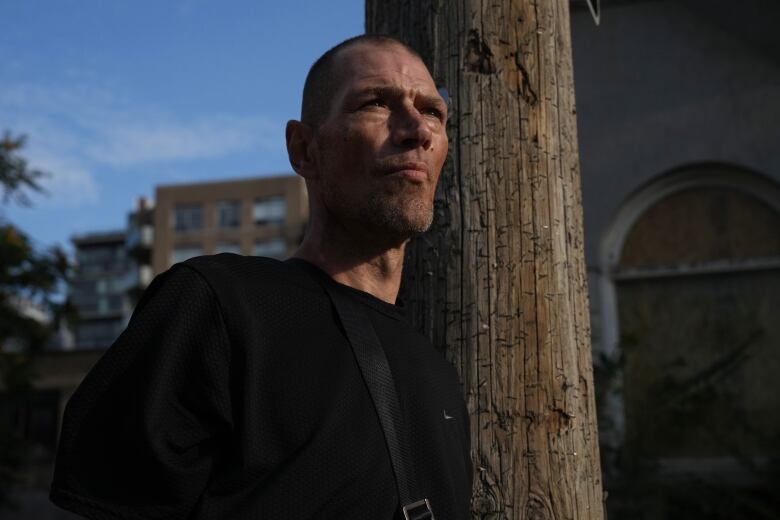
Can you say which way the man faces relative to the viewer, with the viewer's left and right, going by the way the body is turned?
facing the viewer and to the right of the viewer

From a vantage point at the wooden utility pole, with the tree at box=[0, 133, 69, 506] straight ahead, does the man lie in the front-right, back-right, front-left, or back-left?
back-left

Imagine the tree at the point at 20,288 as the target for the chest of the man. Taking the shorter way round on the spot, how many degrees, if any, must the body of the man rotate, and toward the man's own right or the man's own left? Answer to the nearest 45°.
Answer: approximately 135° to the man's own left

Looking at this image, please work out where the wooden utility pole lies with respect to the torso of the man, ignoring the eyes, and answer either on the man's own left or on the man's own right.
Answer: on the man's own left

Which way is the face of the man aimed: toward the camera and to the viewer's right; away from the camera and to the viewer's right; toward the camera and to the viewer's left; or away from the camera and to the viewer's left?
toward the camera and to the viewer's right

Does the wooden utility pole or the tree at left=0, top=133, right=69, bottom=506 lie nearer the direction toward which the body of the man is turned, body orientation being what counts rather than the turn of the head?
the wooden utility pole
